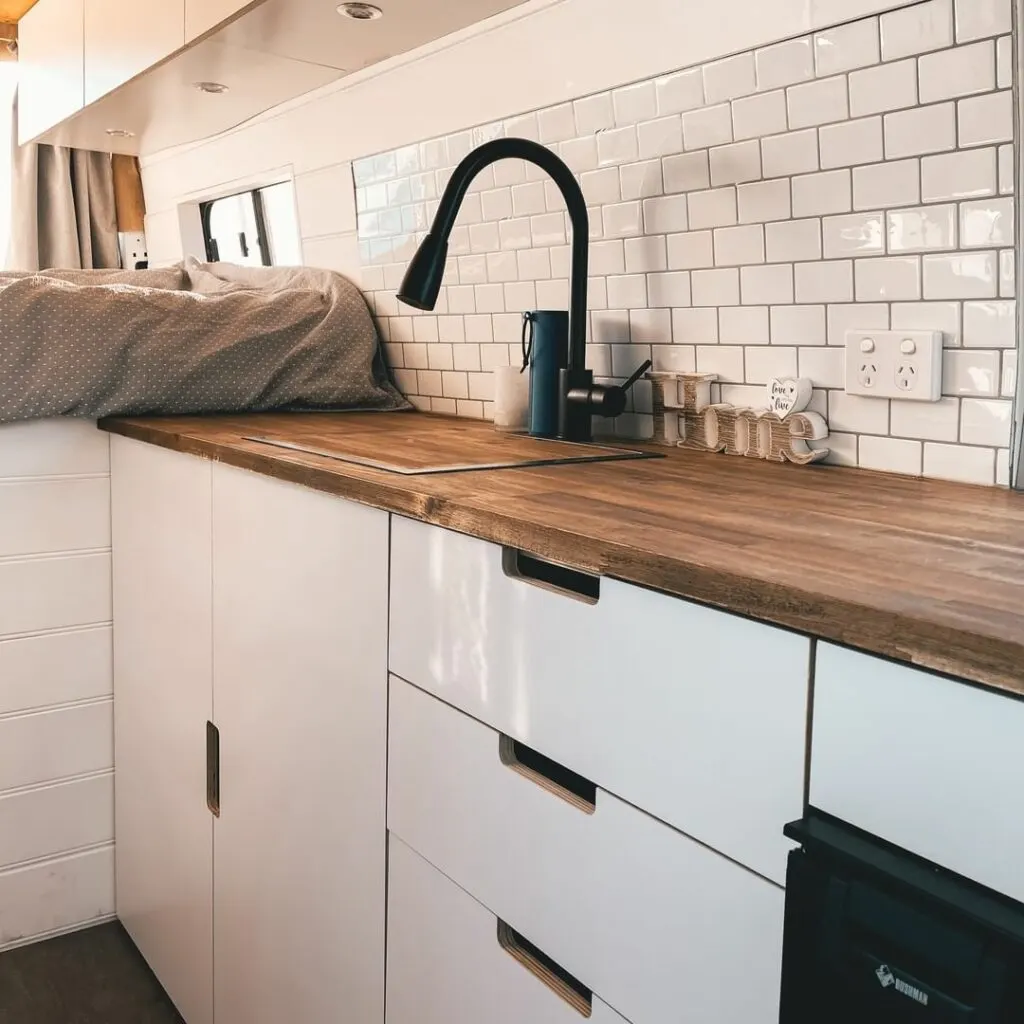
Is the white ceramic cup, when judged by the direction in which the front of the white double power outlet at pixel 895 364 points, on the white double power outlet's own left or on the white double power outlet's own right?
on the white double power outlet's own right

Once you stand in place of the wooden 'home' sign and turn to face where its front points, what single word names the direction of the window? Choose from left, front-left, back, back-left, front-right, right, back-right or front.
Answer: right

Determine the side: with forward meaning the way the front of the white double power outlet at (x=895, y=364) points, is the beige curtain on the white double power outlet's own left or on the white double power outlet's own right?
on the white double power outlet's own right

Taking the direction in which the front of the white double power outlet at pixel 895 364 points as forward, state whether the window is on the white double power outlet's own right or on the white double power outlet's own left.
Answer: on the white double power outlet's own right

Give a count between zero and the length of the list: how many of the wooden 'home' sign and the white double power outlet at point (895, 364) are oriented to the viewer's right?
0

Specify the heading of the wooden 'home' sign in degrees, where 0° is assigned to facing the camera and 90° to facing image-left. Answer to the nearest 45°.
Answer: approximately 45°
